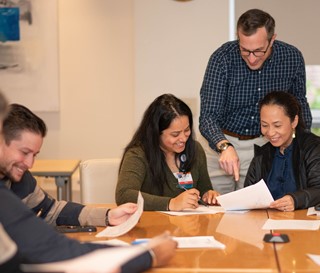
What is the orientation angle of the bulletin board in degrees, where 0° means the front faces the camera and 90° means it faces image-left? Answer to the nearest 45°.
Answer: approximately 0°

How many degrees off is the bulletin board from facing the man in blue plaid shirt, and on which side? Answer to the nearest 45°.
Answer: approximately 45° to its left

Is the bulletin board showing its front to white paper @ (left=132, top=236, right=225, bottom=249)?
yes

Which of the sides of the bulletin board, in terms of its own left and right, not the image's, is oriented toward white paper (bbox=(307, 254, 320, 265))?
front

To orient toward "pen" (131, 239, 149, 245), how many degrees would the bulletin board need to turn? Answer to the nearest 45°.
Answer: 0° — it already faces it

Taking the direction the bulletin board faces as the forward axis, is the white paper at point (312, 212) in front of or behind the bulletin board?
in front

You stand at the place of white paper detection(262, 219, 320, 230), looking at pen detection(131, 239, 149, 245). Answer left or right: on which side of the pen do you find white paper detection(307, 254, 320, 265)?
left
